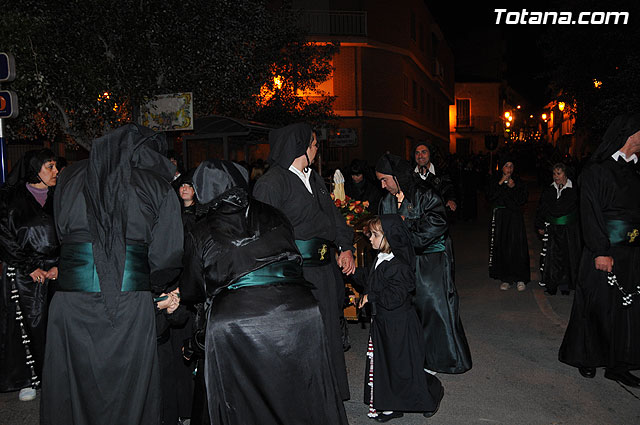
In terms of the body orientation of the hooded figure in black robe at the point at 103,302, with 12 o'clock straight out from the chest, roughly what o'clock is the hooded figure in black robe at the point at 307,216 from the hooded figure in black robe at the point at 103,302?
the hooded figure in black robe at the point at 307,216 is roughly at 2 o'clock from the hooded figure in black robe at the point at 103,302.

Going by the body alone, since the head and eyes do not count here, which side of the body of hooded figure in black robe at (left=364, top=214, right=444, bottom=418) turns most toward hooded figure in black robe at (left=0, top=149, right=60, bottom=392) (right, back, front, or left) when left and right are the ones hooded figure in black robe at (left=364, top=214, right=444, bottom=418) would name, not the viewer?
front

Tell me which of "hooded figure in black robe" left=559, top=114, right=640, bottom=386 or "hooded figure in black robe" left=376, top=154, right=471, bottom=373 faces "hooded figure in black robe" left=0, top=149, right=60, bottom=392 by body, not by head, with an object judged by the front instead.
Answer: "hooded figure in black robe" left=376, top=154, right=471, bottom=373

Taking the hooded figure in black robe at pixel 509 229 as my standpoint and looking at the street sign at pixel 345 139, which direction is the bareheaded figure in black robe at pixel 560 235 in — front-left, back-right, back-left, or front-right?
back-right

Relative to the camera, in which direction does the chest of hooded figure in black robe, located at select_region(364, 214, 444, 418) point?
to the viewer's left

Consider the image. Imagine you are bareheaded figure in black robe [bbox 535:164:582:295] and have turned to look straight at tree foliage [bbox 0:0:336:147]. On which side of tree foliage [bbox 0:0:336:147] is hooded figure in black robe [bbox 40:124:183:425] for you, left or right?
left

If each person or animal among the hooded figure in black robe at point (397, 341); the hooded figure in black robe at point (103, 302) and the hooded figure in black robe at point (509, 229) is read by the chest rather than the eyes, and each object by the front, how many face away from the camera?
1

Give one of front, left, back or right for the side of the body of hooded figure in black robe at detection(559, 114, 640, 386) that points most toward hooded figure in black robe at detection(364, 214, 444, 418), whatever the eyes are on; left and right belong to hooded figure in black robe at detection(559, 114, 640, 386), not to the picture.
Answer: right

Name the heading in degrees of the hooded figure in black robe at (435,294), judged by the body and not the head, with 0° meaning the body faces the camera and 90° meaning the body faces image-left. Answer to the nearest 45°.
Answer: approximately 90°

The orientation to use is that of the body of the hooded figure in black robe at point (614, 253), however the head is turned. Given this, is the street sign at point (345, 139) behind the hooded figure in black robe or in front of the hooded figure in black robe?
behind

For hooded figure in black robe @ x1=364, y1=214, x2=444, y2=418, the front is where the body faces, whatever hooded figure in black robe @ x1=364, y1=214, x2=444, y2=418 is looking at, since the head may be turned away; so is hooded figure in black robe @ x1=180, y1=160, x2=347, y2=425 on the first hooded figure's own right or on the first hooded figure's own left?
on the first hooded figure's own left

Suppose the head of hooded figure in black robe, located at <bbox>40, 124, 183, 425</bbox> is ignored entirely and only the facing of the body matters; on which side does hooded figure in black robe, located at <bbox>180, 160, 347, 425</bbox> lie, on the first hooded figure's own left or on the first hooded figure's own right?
on the first hooded figure's own right
